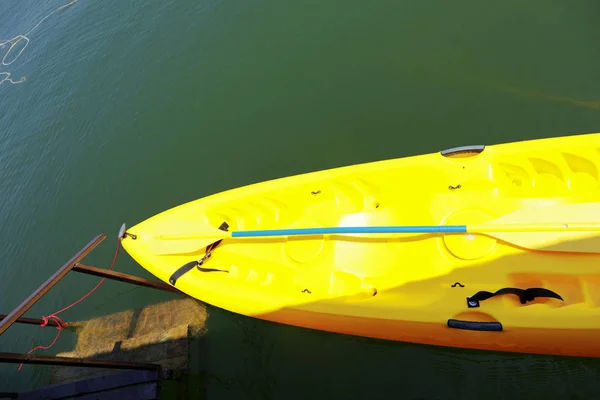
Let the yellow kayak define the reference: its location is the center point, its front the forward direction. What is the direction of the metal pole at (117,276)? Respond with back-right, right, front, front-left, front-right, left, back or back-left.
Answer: front

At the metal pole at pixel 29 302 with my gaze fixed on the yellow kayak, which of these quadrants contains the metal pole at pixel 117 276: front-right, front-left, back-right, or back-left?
front-left

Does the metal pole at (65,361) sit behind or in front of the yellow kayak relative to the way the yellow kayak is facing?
in front

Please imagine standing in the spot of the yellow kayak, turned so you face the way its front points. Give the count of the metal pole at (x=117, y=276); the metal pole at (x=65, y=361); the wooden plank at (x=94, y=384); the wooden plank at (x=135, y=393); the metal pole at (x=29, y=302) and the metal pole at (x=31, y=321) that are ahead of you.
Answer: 6

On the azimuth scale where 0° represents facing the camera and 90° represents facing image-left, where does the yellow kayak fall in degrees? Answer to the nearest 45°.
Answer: approximately 90°

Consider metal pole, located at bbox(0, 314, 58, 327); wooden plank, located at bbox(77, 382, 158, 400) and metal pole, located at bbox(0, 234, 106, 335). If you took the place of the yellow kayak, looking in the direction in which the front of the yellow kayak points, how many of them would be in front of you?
3

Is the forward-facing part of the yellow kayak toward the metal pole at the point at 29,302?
yes

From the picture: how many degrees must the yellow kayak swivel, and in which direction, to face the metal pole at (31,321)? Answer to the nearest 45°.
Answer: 0° — it already faces it

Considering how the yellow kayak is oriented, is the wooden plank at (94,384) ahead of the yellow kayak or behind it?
ahead

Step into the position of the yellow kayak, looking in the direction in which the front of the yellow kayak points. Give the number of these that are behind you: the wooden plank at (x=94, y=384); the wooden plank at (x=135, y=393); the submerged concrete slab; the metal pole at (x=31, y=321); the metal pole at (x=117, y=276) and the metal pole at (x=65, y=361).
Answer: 0

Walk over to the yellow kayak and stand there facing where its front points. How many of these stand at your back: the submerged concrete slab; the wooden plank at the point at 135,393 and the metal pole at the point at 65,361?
0

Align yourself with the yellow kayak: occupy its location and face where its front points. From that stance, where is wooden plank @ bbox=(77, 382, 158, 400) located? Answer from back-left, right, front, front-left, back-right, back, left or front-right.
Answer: front
